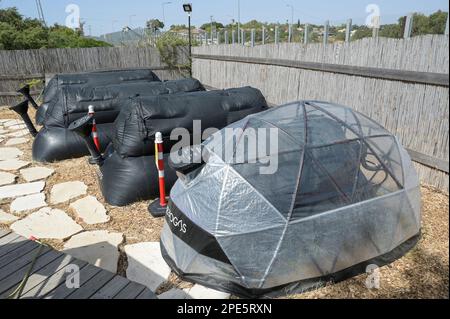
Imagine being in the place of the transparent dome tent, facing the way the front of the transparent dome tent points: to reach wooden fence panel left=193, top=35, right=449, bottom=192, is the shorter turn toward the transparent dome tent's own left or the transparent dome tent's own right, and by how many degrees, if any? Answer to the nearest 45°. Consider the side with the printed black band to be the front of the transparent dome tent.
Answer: approximately 180°

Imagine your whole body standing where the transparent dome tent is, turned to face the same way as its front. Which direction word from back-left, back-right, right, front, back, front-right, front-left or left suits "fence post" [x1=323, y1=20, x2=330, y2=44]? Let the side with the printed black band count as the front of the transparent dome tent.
back-right

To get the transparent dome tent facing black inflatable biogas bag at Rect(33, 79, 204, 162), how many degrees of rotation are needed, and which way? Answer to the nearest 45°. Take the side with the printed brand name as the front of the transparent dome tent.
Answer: approximately 90° to its right

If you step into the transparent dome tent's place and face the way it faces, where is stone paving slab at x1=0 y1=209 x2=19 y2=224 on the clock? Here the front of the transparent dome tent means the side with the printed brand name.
The stone paving slab is roughly at 2 o'clock from the transparent dome tent.

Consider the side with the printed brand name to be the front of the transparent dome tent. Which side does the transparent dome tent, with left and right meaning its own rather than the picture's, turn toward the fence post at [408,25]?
back

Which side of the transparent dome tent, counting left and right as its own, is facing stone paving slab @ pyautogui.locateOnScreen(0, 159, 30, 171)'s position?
right

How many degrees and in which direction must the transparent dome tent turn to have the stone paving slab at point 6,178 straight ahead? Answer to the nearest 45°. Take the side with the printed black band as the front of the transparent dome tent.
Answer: approximately 45° to its right

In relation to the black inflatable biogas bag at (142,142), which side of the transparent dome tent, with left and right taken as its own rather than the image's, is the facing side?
right

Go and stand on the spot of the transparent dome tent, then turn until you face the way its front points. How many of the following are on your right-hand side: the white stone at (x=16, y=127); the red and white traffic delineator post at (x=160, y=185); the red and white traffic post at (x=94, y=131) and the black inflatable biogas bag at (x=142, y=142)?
4

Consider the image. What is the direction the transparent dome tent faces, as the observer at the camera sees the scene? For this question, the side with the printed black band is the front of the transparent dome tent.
facing the viewer and to the left of the viewer

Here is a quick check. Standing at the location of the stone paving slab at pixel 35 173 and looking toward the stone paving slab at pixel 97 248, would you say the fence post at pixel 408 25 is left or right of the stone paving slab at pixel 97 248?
left
